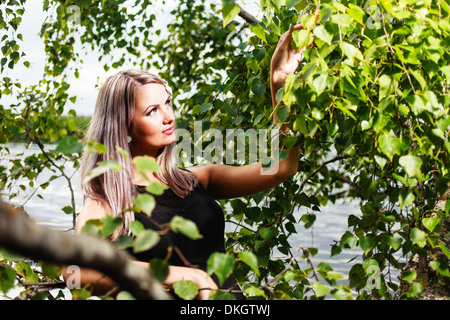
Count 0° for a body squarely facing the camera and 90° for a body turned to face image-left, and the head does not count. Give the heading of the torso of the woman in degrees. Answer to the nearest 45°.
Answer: approximately 315°
